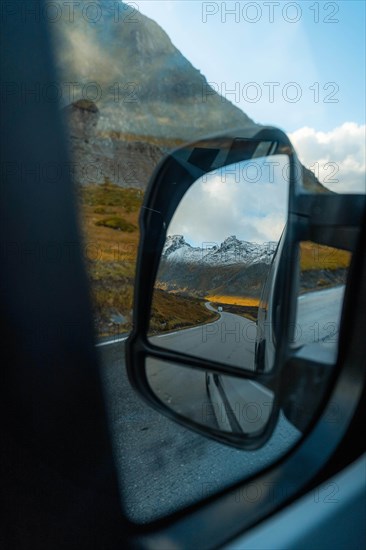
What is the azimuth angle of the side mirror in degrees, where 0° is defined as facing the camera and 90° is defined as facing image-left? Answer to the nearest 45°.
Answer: approximately 45°
